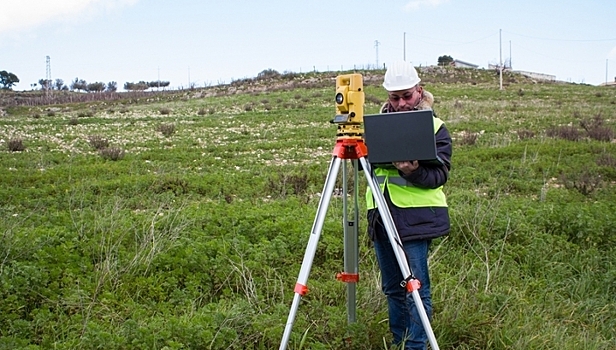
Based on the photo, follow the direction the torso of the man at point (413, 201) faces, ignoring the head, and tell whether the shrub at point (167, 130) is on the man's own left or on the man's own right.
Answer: on the man's own right

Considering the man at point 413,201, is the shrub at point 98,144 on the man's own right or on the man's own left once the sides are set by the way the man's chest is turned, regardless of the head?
on the man's own right

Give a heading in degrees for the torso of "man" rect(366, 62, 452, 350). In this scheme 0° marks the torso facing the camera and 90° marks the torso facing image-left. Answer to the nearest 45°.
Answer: approximately 45°
